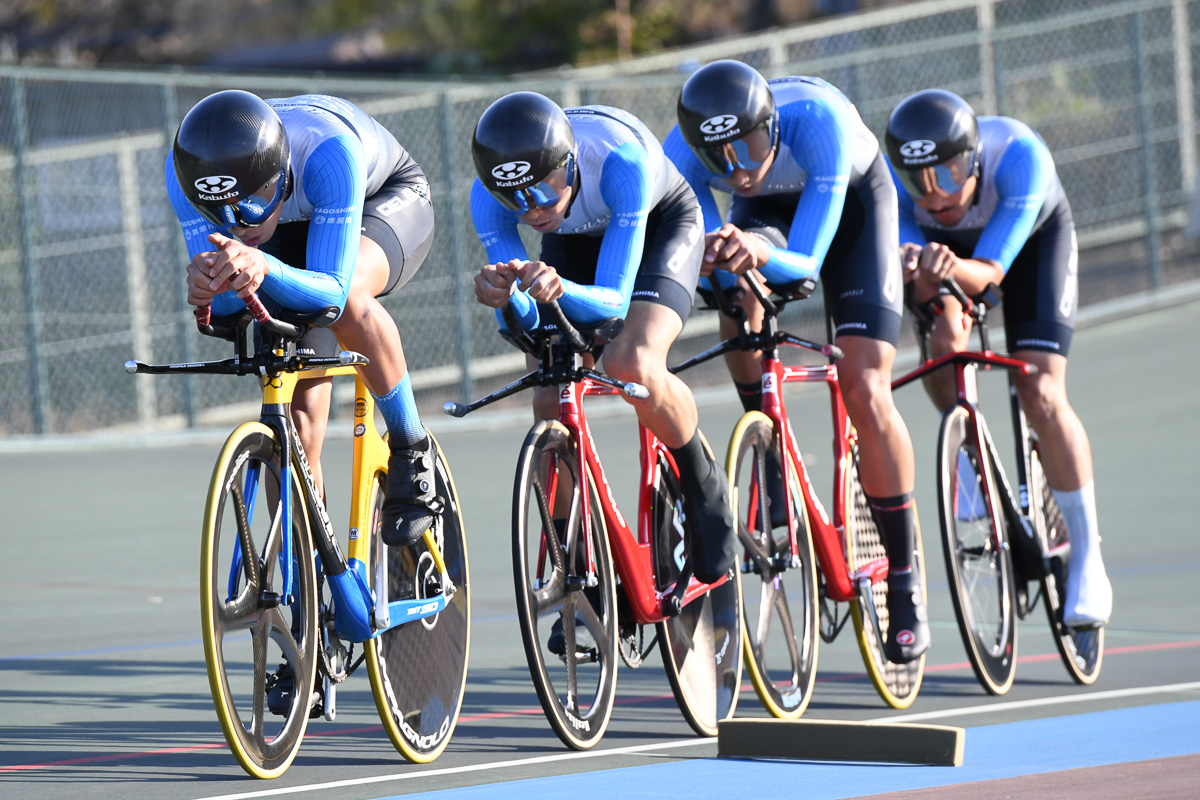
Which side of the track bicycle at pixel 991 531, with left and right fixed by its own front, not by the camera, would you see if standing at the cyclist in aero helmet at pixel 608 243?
front

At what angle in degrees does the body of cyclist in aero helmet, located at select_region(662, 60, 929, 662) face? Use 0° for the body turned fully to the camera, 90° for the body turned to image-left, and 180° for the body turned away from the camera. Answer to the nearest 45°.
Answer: approximately 45°

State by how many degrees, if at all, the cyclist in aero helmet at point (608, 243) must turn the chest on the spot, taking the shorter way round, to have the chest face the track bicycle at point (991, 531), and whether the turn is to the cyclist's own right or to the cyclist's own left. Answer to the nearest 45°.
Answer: approximately 180°

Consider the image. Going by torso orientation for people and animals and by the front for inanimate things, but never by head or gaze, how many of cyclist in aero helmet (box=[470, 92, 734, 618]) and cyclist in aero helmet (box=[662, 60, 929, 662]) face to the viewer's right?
0

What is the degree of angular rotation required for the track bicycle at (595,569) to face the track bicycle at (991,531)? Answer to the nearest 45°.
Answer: approximately 180°

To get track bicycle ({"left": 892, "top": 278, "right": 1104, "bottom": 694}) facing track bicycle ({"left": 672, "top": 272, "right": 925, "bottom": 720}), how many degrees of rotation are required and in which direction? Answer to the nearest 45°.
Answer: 0° — it already faces it

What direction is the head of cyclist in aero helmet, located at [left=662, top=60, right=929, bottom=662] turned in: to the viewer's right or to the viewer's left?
to the viewer's left

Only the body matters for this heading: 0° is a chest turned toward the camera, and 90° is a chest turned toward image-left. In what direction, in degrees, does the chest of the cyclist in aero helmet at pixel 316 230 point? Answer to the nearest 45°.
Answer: approximately 45°

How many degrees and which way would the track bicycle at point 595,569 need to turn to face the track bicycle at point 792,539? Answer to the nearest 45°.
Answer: approximately 180°
